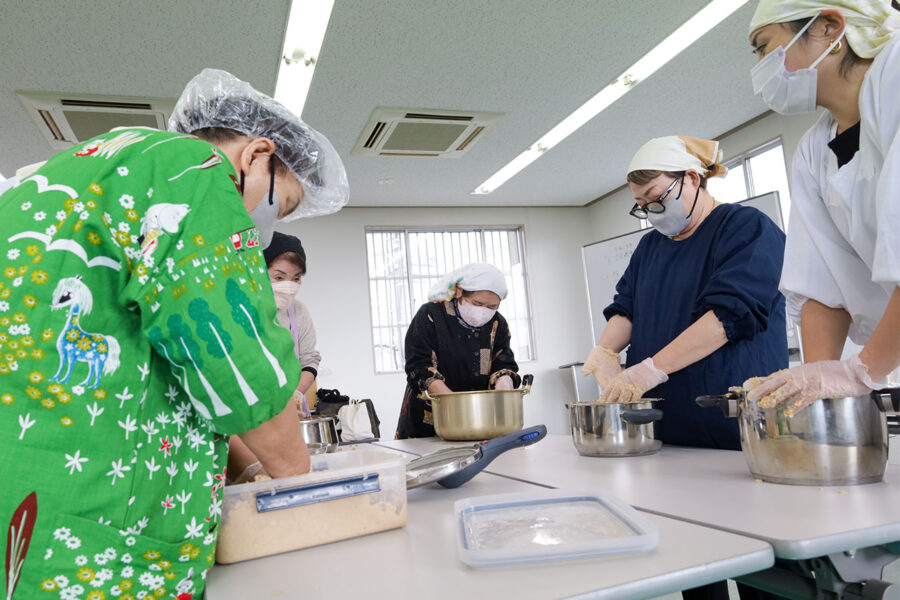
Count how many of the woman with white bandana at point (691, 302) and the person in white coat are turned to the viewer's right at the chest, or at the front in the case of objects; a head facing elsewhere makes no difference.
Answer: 0

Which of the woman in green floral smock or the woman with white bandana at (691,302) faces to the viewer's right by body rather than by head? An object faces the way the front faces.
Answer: the woman in green floral smock

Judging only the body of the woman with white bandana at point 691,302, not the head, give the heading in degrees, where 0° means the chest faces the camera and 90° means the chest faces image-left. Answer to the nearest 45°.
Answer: approximately 45°

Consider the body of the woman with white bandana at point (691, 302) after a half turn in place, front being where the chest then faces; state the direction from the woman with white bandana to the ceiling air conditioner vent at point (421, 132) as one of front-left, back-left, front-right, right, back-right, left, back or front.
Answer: left

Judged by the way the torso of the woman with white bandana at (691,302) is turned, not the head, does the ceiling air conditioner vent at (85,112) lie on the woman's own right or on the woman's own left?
on the woman's own right

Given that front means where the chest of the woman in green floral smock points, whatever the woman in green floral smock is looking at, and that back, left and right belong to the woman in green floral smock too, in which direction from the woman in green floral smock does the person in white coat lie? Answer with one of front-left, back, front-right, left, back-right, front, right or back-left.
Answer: front

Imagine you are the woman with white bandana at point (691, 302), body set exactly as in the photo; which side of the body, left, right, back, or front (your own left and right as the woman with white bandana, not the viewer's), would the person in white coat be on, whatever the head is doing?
left

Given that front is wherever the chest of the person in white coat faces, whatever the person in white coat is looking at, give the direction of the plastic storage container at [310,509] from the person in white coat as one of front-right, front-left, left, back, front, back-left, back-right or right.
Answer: front

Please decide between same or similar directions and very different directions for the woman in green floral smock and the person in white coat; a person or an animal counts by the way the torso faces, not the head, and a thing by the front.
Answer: very different directions

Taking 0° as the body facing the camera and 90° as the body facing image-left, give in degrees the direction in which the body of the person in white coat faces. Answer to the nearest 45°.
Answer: approximately 45°

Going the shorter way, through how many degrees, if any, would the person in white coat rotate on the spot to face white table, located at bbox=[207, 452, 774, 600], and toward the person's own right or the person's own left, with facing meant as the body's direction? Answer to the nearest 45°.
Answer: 0° — they already face it

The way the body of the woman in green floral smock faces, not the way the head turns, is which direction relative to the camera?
to the viewer's right

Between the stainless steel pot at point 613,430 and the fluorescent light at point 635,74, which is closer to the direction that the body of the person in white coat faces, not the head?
the stainless steel pot

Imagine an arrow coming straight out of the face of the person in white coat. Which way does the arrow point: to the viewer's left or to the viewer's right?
to the viewer's left

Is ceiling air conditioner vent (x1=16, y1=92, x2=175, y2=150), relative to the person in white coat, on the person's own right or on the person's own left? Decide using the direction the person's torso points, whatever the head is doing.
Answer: on the person's own right

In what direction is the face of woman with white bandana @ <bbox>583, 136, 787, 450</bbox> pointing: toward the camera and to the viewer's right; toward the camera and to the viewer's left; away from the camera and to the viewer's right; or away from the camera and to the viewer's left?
toward the camera and to the viewer's left
